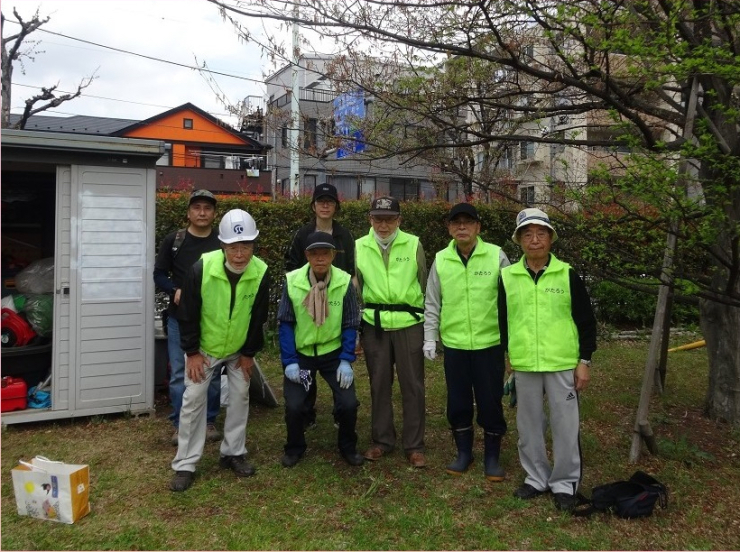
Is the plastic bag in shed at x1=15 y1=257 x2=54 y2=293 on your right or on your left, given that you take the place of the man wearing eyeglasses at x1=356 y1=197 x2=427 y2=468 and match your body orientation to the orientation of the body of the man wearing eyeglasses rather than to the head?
on your right

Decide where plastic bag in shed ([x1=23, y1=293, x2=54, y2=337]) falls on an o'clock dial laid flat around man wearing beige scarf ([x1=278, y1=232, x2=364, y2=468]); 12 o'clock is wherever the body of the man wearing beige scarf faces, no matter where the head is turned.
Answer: The plastic bag in shed is roughly at 4 o'clock from the man wearing beige scarf.

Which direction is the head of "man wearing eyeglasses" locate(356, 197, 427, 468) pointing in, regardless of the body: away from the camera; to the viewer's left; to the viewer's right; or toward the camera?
toward the camera

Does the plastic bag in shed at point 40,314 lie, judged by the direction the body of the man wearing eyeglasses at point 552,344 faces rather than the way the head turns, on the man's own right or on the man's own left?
on the man's own right

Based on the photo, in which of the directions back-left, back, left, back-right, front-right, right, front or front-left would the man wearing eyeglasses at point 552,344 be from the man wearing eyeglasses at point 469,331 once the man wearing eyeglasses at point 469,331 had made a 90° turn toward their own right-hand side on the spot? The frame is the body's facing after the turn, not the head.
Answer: back-left

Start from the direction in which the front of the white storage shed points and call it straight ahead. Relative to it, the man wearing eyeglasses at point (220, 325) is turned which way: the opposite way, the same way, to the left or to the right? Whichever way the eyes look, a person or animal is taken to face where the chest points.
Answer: the same way

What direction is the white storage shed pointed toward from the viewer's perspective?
toward the camera

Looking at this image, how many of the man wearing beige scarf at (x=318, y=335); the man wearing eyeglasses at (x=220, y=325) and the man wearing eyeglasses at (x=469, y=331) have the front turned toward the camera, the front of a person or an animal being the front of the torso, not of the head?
3

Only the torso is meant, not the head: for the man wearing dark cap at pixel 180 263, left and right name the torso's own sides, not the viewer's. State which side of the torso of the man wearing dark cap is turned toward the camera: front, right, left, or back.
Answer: front

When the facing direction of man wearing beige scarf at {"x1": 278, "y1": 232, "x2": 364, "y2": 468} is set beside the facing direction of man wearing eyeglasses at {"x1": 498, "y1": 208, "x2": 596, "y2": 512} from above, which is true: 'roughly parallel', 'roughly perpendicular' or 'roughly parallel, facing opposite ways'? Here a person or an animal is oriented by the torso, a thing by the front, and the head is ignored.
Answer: roughly parallel

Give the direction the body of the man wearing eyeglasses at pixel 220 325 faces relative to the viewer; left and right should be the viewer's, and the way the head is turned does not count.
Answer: facing the viewer

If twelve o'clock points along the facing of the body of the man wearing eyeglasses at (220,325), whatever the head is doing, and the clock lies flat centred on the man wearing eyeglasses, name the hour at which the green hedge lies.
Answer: The green hedge is roughly at 7 o'clock from the man wearing eyeglasses.

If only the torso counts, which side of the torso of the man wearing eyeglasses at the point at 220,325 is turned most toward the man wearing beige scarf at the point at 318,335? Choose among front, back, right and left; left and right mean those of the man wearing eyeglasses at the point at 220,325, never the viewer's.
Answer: left

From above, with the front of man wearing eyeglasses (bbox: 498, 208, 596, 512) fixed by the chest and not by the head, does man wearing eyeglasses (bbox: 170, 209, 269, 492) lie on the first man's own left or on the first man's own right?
on the first man's own right

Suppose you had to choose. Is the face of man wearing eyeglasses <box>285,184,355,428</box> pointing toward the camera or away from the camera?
toward the camera

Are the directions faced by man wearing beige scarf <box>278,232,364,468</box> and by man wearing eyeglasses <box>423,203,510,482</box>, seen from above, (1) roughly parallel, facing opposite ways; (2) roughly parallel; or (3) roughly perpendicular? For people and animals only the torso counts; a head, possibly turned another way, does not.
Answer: roughly parallel

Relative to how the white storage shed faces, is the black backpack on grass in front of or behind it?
in front

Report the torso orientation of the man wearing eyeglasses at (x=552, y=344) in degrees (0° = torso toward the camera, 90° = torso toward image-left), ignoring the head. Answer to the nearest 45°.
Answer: approximately 0°

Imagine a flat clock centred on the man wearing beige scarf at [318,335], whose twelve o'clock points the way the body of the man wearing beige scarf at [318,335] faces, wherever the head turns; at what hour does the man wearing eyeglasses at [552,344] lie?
the man wearing eyeglasses at [552,344] is roughly at 10 o'clock from the man wearing beige scarf at [318,335].
